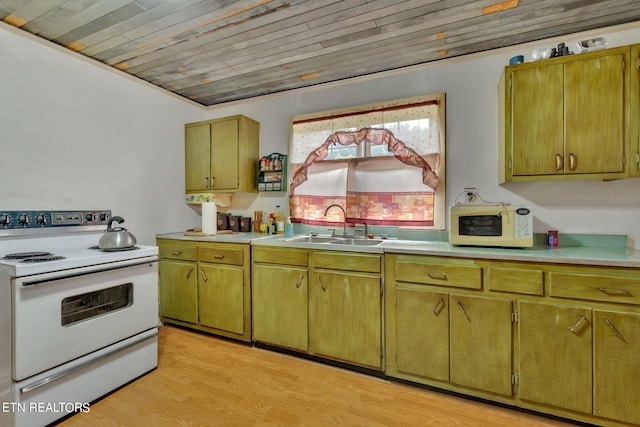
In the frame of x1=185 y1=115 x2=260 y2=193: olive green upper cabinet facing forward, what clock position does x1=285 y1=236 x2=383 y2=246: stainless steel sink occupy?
The stainless steel sink is roughly at 9 o'clock from the olive green upper cabinet.

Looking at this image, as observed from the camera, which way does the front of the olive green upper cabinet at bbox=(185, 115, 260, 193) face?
facing the viewer and to the left of the viewer

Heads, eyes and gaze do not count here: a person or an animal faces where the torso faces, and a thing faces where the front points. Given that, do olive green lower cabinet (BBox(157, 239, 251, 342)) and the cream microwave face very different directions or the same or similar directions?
same or similar directions

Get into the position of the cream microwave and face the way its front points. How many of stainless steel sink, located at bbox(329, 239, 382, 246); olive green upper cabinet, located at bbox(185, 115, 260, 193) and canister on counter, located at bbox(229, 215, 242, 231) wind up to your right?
3

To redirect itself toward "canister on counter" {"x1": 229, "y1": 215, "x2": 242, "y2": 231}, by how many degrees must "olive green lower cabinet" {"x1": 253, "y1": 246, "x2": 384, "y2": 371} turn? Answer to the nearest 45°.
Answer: approximately 90° to its right

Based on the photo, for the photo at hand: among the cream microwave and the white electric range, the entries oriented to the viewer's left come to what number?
0

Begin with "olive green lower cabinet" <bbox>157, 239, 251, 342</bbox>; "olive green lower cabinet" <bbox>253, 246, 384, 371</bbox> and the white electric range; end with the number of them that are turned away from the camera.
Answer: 0

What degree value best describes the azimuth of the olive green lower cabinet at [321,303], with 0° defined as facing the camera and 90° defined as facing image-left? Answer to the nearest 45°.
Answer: approximately 45°

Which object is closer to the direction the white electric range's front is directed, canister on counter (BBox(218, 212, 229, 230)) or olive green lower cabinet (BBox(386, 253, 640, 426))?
the olive green lower cabinet

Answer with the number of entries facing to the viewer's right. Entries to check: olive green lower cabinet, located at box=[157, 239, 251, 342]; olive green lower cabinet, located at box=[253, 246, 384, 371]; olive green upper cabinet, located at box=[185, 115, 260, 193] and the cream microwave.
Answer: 0

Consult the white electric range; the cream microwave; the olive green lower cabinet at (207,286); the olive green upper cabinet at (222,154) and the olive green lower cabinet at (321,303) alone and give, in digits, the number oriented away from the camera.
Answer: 0

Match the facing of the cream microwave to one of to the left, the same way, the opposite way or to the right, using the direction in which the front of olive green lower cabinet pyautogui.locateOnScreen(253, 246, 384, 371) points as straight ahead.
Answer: the same way

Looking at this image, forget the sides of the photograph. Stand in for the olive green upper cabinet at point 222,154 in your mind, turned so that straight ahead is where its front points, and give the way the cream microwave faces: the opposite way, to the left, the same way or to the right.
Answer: the same way

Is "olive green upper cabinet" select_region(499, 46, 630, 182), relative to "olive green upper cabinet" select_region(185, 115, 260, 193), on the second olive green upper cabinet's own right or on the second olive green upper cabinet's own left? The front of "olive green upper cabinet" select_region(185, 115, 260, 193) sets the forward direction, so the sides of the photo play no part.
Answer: on the second olive green upper cabinet's own left

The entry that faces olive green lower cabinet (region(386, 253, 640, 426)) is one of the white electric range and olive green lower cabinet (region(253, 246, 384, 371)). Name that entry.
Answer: the white electric range

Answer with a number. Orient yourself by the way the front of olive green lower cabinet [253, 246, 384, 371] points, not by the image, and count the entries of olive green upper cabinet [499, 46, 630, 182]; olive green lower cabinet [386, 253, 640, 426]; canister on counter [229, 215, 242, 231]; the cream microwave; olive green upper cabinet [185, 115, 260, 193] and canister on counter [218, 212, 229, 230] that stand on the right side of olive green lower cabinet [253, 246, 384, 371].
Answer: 3

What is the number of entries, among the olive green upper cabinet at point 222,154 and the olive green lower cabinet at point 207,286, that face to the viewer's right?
0

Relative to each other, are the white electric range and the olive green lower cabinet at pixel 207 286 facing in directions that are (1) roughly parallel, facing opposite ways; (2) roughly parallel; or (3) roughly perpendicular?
roughly perpendicular

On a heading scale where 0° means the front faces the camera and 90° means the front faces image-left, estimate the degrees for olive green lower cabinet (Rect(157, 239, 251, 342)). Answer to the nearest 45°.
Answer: approximately 45°

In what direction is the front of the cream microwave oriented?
toward the camera
